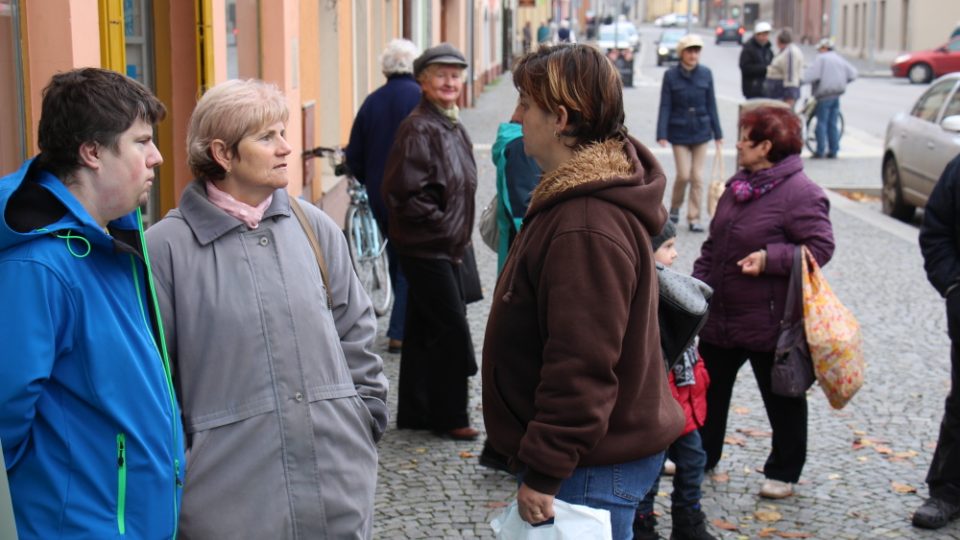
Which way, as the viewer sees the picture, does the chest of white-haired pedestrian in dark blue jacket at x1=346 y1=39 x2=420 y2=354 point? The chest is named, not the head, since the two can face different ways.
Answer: away from the camera

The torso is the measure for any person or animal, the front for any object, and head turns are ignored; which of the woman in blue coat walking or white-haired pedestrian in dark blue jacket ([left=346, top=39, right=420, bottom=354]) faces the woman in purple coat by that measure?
the woman in blue coat walking

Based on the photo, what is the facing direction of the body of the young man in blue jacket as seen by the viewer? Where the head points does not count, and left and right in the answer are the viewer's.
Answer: facing to the right of the viewer

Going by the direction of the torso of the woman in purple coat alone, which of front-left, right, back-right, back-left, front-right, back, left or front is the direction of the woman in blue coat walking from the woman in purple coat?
back-right

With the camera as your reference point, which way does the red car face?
facing to the left of the viewer

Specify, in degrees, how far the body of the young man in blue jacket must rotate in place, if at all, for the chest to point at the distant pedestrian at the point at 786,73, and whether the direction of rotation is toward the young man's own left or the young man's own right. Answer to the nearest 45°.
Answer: approximately 45° to the young man's own left

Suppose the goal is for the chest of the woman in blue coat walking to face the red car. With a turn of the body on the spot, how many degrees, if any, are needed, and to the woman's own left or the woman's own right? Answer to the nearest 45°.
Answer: approximately 180°

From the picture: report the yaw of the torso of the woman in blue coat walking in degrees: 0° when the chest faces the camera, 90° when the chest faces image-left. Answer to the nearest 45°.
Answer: approximately 0°

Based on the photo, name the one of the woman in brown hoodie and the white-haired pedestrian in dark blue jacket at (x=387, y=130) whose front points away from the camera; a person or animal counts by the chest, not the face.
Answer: the white-haired pedestrian in dark blue jacket

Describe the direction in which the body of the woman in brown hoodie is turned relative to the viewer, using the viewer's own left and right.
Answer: facing to the left of the viewer

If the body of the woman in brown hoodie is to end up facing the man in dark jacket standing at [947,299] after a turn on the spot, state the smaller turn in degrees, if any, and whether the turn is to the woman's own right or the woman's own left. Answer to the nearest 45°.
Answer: approximately 135° to the woman's own right

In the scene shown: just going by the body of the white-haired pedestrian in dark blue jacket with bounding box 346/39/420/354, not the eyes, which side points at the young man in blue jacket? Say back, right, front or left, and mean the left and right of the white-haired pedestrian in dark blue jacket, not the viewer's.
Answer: back

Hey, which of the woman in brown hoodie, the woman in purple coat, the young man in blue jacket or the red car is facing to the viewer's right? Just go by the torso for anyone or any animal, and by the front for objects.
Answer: the young man in blue jacket

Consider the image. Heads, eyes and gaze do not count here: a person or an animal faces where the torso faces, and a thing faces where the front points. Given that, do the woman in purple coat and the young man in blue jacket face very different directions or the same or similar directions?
very different directions
